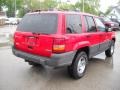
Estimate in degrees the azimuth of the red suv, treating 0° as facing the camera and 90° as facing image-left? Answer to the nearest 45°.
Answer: approximately 225°
